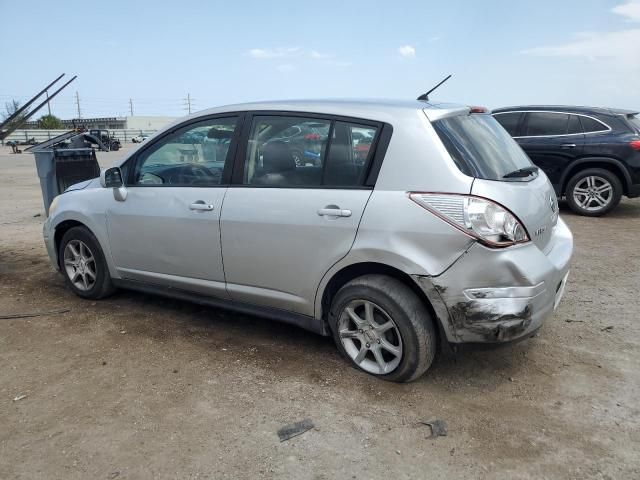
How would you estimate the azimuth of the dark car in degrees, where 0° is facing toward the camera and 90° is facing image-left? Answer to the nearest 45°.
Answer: approximately 90°

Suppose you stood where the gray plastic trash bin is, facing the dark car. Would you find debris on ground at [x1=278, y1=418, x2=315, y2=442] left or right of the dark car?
right

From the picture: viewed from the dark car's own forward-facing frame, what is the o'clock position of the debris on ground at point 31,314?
The debris on ground is roughly at 10 o'clock from the dark car.

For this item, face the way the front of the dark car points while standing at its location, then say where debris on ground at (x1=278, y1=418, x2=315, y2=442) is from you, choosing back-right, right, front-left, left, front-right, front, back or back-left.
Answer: left

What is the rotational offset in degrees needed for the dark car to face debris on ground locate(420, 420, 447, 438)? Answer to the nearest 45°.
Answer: approximately 90° to its left

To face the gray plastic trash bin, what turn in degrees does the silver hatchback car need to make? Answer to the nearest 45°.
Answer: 0° — it already faces it

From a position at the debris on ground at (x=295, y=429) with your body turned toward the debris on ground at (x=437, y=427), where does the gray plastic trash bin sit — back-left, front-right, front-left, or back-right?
back-left

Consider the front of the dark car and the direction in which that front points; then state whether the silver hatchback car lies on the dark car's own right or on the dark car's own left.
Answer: on the dark car's own left

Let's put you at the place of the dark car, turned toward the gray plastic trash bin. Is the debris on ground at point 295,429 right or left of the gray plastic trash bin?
left

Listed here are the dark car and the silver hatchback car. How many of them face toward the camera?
0

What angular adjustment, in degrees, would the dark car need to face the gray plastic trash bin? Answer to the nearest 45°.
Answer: approximately 45° to its left

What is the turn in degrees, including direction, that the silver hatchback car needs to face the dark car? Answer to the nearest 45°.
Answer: approximately 90° to its right

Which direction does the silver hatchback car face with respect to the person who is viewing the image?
facing away from the viewer and to the left of the viewer
